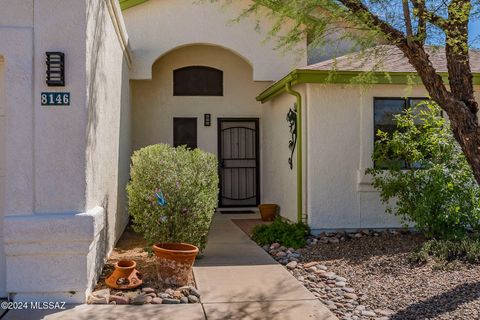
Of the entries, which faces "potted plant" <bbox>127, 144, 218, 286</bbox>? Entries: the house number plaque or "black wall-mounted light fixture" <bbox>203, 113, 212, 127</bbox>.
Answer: the black wall-mounted light fixture

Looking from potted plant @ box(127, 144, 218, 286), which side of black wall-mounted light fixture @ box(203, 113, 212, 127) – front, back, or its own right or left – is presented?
front

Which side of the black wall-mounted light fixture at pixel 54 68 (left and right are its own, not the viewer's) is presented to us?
front

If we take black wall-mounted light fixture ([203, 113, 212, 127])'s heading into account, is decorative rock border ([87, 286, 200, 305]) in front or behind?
in front

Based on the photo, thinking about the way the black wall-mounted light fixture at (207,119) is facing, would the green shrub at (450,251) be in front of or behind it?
in front

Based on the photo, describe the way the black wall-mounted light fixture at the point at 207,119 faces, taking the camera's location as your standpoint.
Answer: facing the viewer

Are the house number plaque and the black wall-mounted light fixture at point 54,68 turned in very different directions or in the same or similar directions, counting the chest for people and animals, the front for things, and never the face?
same or similar directions

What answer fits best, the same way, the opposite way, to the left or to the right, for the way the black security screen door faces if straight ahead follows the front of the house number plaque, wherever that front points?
the same way

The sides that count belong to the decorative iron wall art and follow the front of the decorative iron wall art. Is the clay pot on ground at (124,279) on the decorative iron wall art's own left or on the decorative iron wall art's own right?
on the decorative iron wall art's own left

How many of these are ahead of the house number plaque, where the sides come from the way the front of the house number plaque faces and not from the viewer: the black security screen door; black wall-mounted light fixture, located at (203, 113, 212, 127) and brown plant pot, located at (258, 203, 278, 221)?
0

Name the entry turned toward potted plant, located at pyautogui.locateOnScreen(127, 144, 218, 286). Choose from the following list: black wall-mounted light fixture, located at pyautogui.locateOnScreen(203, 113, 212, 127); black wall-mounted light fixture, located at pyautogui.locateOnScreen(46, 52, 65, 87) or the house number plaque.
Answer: black wall-mounted light fixture, located at pyautogui.locateOnScreen(203, 113, 212, 127)

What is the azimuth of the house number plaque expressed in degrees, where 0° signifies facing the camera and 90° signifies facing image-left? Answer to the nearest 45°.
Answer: approximately 0°

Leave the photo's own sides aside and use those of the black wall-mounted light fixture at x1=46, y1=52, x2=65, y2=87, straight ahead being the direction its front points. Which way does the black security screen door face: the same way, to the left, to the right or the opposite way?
the same way

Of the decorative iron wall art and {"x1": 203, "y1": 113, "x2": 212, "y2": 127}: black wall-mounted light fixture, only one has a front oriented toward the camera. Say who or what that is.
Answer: the black wall-mounted light fixture
